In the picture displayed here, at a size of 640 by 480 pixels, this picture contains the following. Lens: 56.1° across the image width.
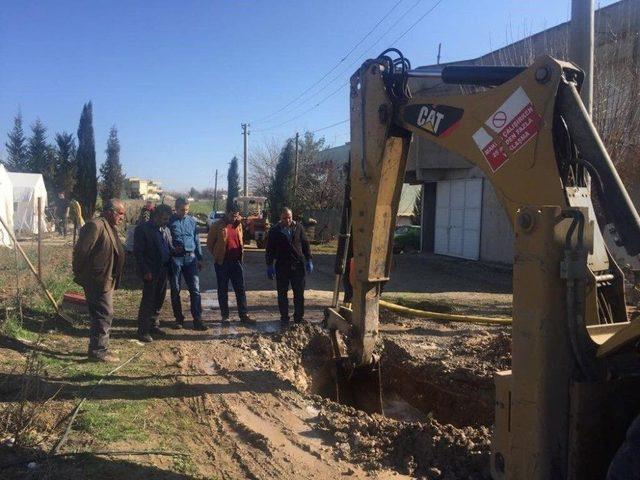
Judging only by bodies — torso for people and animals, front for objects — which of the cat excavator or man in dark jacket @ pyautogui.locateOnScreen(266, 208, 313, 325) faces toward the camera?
the man in dark jacket

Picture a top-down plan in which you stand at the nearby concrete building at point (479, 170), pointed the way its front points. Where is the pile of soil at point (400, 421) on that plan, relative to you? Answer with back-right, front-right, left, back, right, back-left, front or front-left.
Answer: front-left

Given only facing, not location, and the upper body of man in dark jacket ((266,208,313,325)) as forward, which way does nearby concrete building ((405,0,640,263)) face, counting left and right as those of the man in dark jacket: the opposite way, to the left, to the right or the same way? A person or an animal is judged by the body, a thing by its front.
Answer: to the right

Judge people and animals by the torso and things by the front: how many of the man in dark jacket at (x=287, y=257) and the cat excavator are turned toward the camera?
1

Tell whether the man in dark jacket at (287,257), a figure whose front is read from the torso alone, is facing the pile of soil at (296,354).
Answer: yes

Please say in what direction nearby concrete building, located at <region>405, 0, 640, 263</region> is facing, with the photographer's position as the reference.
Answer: facing the viewer and to the left of the viewer

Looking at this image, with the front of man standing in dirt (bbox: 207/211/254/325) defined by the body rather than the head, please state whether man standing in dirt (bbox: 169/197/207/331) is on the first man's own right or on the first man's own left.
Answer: on the first man's own right

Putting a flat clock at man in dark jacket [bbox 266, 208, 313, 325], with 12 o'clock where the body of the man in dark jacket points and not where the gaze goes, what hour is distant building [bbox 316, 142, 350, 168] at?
The distant building is roughly at 6 o'clock from the man in dark jacket.

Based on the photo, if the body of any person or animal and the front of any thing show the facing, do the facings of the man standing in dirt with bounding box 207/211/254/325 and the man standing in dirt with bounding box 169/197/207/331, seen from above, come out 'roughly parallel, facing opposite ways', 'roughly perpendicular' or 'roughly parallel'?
roughly parallel

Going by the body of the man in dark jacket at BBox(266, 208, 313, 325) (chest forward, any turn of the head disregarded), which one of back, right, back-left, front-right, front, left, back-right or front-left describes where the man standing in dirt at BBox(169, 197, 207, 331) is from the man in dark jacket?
right

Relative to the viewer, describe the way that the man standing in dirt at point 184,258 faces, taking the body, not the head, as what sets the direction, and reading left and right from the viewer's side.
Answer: facing the viewer and to the right of the viewer

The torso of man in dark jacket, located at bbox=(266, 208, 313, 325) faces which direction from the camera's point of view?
toward the camera

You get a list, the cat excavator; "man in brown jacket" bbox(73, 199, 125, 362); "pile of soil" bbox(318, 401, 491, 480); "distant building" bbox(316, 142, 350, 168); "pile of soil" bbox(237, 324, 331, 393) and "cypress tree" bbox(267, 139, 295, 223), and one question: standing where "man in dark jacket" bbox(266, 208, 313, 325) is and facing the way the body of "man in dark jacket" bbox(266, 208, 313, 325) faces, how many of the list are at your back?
2

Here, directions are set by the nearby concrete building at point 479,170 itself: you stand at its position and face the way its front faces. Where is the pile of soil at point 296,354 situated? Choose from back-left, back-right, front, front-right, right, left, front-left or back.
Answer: front-left
